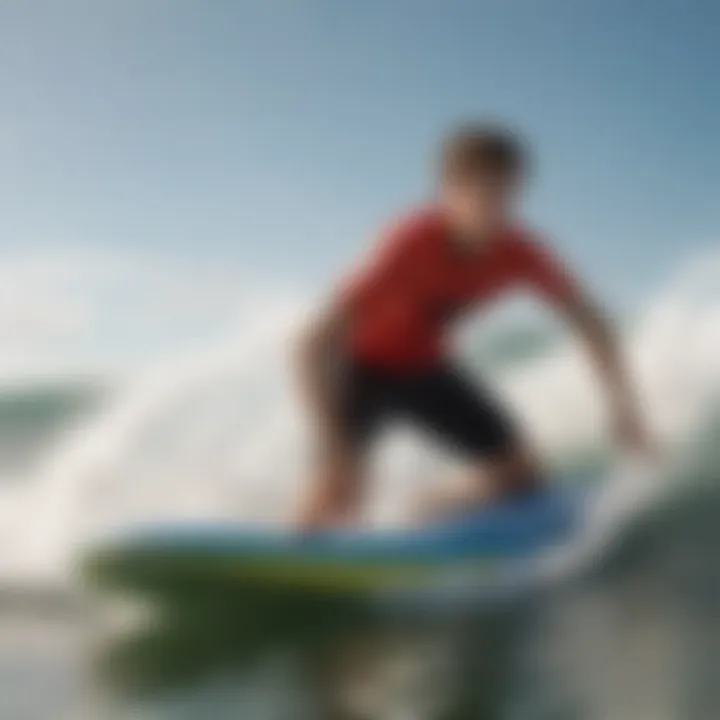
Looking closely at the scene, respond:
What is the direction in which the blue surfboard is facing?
to the viewer's right
